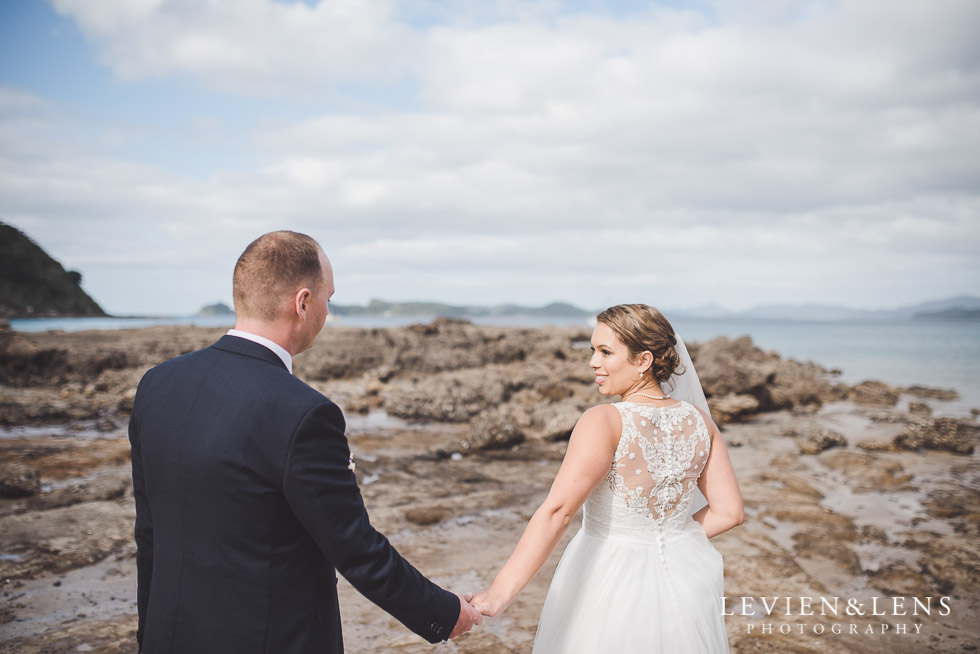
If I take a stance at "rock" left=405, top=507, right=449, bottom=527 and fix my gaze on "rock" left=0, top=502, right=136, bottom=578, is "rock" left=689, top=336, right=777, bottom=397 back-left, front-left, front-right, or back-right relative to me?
back-right

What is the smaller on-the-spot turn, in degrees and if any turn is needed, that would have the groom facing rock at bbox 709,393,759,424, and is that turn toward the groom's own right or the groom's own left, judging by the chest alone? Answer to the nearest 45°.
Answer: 0° — they already face it

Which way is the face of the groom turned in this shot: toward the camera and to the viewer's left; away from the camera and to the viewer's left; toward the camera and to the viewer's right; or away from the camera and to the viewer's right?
away from the camera and to the viewer's right

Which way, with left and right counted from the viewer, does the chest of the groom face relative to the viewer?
facing away from the viewer and to the right of the viewer

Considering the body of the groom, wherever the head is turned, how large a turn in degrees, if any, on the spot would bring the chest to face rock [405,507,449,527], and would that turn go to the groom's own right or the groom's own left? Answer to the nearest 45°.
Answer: approximately 45° to the groom's own left

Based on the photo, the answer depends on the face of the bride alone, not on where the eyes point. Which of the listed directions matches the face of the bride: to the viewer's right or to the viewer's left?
to the viewer's left

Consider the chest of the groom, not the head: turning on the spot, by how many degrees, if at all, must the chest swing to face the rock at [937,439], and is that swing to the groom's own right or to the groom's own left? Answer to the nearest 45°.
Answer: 0° — they already face it
